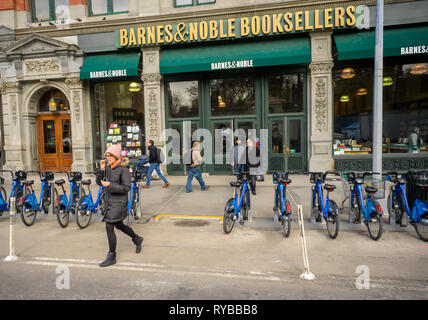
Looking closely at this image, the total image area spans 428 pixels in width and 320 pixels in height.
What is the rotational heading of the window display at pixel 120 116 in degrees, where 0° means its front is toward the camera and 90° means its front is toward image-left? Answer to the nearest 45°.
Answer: approximately 0°

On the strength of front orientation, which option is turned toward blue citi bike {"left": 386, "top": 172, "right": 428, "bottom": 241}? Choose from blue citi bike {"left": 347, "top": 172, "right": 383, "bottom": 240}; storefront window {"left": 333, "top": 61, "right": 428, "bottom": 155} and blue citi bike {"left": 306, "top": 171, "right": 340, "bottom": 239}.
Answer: the storefront window

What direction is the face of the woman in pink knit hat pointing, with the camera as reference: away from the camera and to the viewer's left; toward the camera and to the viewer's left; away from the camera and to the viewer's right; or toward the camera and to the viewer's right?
toward the camera and to the viewer's left

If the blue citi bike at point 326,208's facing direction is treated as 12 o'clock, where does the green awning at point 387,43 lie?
The green awning is roughly at 2 o'clock from the blue citi bike.

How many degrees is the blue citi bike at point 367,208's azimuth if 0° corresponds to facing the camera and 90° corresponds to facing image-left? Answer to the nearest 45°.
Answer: approximately 135°

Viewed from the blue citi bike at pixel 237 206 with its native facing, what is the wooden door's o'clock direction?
The wooden door is roughly at 9 o'clock from the blue citi bike.

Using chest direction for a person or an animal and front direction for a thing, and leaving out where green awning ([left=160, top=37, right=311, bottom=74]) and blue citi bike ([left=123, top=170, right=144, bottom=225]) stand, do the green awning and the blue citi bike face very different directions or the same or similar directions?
very different directions

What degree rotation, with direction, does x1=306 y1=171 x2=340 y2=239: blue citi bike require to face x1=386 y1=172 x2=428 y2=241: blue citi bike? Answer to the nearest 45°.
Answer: approximately 135° to its right

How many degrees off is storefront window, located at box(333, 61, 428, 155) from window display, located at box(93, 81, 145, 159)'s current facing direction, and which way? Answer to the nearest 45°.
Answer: approximately 45° to its left

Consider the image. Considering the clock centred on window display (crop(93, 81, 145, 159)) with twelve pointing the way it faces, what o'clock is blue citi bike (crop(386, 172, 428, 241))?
The blue citi bike is roughly at 11 o'clock from the window display.

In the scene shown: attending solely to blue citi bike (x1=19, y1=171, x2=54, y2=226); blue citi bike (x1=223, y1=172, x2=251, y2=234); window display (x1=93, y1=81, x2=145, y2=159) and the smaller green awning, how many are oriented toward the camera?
2

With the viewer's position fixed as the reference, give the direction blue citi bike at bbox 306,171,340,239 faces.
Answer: facing away from the viewer and to the left of the viewer

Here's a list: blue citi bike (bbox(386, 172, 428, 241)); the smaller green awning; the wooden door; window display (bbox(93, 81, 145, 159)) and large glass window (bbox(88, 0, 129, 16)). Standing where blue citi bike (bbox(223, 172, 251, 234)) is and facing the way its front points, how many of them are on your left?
4
